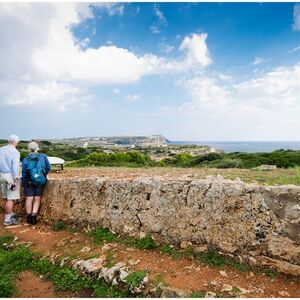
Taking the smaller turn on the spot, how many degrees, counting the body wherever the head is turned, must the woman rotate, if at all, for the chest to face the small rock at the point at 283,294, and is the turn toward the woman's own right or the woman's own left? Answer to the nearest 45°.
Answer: approximately 135° to the woman's own right

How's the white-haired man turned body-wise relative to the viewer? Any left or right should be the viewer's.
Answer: facing away from the viewer and to the right of the viewer

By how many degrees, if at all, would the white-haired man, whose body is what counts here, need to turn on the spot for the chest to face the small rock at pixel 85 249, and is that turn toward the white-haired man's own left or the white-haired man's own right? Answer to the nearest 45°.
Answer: approximately 90° to the white-haired man's own right

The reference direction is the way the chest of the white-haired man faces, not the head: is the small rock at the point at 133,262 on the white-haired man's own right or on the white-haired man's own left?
on the white-haired man's own right

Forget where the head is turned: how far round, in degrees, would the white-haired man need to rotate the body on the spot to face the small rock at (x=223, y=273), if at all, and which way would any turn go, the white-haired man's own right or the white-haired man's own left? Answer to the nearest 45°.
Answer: approximately 90° to the white-haired man's own right

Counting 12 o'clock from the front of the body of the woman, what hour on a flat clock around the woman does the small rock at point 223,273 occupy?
The small rock is roughly at 5 o'clock from the woman.

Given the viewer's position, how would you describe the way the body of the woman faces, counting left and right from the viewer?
facing away from the viewer

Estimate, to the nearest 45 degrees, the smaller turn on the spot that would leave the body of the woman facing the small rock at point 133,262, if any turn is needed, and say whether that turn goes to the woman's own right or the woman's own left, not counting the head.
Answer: approximately 135° to the woman's own right

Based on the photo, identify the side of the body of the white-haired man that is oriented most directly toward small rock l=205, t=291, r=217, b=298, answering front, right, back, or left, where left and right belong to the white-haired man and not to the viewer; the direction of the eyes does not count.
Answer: right
